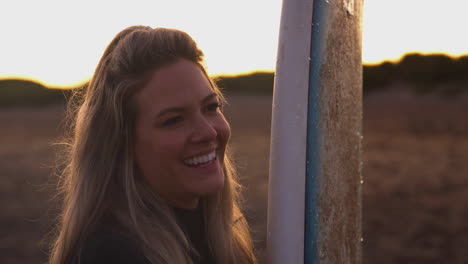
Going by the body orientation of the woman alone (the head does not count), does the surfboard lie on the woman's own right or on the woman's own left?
on the woman's own left

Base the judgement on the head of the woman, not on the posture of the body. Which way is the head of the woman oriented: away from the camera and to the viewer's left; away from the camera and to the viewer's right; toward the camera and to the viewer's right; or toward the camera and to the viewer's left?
toward the camera and to the viewer's right

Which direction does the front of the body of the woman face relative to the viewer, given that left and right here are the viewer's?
facing the viewer and to the right of the viewer
